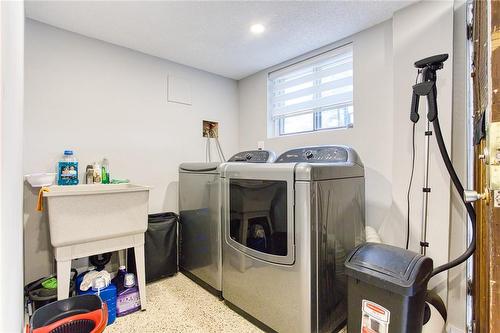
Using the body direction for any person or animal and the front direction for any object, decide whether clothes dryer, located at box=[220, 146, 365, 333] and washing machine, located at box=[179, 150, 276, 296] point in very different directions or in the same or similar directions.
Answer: same or similar directions

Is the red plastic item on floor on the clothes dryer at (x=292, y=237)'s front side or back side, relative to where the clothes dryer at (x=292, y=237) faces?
on the front side

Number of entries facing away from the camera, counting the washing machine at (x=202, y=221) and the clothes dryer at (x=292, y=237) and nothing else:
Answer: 0

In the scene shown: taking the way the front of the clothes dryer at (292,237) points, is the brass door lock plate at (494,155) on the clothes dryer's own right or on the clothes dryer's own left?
on the clothes dryer's own left

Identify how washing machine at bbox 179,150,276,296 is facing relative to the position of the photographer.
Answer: facing the viewer and to the left of the viewer

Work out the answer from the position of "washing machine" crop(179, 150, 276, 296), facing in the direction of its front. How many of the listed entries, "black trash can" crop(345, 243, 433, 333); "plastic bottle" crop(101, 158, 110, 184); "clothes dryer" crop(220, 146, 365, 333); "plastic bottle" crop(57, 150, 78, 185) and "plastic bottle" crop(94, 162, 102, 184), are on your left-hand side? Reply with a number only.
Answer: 2

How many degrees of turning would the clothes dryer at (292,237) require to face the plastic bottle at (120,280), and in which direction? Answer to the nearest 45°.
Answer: approximately 45° to its right

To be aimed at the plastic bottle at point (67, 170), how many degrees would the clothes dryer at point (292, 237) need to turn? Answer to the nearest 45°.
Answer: approximately 45° to its right

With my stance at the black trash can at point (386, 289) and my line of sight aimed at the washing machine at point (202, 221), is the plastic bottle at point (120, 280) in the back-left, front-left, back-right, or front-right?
front-left

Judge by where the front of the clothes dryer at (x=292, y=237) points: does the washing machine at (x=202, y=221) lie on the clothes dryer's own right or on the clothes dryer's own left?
on the clothes dryer's own right
